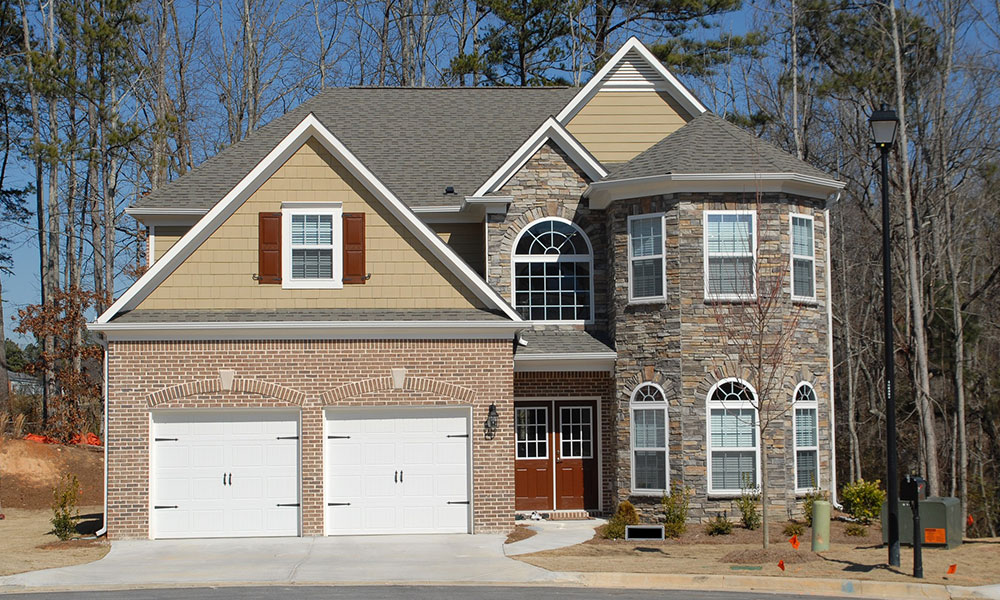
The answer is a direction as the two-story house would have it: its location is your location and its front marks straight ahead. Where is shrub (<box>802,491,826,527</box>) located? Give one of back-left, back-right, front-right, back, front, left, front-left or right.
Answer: left

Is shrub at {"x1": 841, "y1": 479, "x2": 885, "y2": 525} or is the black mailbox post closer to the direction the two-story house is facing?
the black mailbox post

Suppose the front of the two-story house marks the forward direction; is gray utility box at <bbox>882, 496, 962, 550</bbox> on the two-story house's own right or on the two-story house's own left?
on the two-story house's own left

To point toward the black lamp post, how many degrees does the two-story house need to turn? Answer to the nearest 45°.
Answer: approximately 45° to its left

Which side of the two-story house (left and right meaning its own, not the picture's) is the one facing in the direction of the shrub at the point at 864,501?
left

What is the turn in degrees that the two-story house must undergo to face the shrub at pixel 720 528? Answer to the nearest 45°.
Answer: approximately 90° to its left

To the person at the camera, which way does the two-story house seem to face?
facing the viewer
